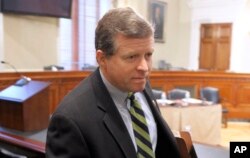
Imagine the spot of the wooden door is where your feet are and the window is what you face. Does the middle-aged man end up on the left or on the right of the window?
left

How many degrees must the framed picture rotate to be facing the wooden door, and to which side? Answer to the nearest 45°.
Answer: approximately 45° to its left

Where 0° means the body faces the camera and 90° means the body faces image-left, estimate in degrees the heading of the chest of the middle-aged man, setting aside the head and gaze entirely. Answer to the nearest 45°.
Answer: approximately 315°

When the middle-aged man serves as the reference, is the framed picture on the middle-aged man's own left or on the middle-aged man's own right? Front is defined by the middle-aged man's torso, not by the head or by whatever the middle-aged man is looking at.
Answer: on the middle-aged man's own left

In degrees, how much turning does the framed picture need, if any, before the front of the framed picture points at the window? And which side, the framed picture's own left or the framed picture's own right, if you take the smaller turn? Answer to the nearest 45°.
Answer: approximately 90° to the framed picture's own right

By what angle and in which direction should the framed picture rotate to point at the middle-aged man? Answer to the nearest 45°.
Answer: approximately 45° to its right

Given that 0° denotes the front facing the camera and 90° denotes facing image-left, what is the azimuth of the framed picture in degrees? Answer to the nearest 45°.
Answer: approximately 315°

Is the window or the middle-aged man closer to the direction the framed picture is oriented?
the middle-aged man
